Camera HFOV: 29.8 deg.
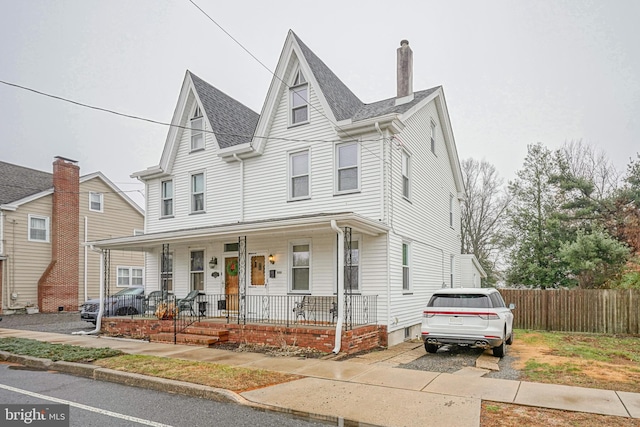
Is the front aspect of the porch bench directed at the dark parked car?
no

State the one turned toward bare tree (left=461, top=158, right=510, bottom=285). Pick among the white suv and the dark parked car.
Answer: the white suv

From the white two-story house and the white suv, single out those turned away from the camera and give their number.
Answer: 1

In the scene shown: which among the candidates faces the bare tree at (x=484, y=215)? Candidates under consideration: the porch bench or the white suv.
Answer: the white suv

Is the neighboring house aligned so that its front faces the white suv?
no

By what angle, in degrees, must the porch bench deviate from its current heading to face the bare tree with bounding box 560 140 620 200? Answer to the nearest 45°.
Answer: approximately 180°

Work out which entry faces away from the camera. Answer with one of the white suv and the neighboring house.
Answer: the white suv

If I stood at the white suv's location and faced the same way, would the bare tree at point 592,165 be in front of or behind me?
in front

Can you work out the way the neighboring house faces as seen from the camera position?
facing the viewer and to the left of the viewer

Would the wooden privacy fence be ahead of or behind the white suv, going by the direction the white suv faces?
ahead

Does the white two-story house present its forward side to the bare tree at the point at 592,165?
no

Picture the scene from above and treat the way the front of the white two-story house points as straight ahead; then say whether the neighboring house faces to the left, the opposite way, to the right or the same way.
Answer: the same way

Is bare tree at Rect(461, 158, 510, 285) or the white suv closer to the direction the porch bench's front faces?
the white suv

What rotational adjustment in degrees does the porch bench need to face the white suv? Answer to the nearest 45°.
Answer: approximately 90° to its left

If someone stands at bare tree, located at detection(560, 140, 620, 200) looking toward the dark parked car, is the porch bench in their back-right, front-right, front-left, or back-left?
front-left

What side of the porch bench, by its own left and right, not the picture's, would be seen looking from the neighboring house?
right

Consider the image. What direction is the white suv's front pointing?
away from the camera

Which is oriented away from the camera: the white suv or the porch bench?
the white suv
